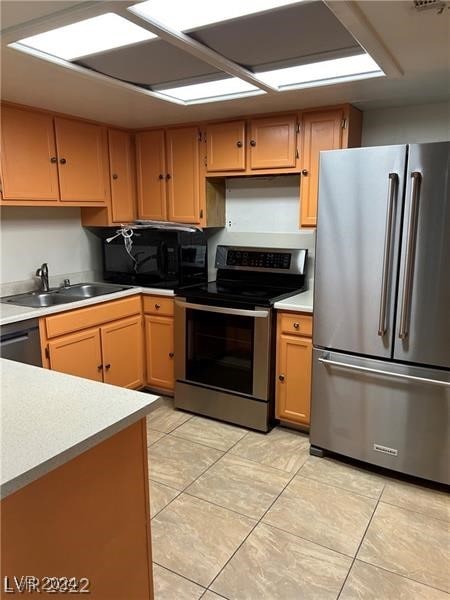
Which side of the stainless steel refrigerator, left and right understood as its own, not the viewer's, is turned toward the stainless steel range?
right

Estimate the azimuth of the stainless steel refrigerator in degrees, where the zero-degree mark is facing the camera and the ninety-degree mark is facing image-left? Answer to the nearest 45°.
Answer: approximately 45°

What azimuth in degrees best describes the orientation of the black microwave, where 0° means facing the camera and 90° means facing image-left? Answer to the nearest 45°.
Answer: approximately 45°

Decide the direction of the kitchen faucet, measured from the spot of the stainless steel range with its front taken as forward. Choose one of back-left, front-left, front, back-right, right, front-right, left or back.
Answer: front-right

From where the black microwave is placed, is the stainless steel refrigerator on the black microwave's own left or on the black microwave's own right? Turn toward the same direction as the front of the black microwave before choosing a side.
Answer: on the black microwave's own left
